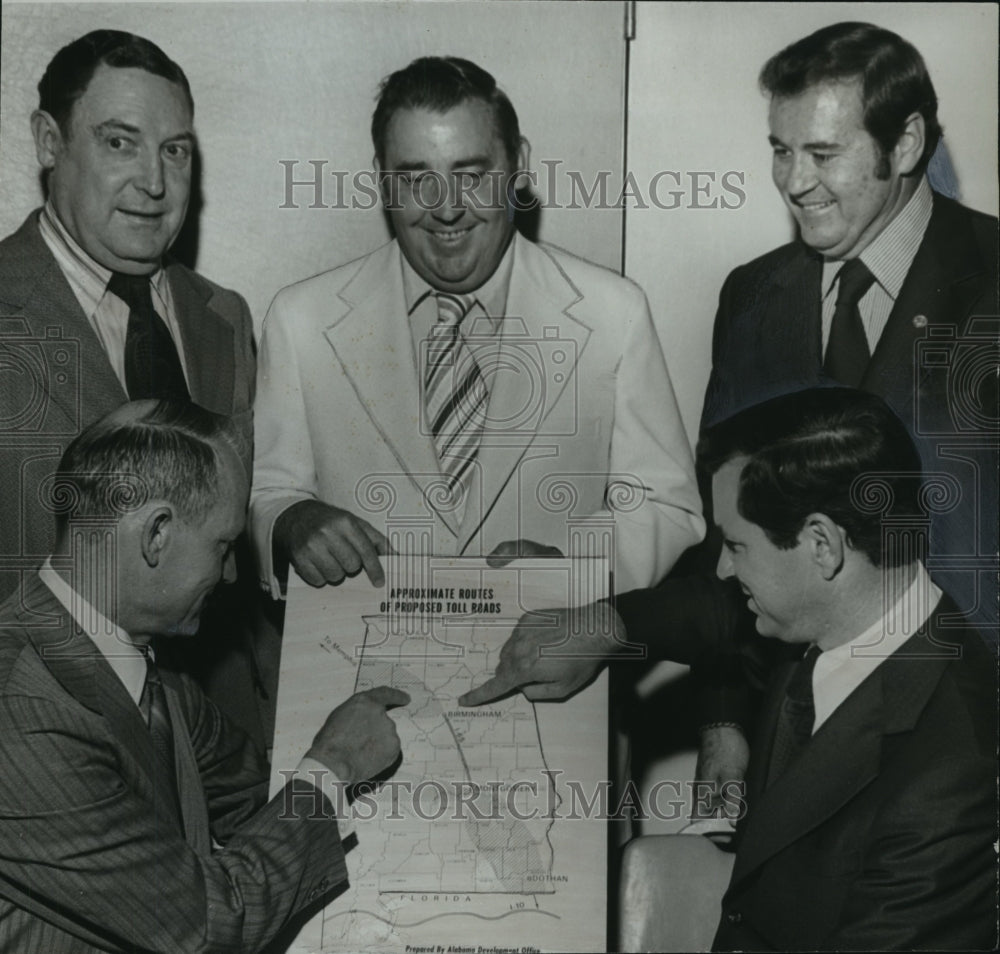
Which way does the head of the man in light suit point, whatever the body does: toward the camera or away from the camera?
toward the camera

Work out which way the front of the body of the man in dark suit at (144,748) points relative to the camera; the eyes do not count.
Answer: to the viewer's right

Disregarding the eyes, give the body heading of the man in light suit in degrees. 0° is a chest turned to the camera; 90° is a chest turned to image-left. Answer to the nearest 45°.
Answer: approximately 0°

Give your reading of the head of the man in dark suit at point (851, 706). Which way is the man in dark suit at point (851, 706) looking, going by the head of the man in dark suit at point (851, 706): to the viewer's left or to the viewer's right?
to the viewer's left

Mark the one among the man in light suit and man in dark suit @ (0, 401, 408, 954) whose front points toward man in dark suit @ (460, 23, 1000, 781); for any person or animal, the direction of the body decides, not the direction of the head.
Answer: man in dark suit @ (0, 401, 408, 954)

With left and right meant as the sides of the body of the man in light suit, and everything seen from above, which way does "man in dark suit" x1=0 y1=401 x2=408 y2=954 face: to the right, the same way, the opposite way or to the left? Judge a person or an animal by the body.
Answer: to the left

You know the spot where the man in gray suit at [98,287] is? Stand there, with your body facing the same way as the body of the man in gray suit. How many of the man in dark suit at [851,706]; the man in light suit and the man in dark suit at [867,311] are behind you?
0

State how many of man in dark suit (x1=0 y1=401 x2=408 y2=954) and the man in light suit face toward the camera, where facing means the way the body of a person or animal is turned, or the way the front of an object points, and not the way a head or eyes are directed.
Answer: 1

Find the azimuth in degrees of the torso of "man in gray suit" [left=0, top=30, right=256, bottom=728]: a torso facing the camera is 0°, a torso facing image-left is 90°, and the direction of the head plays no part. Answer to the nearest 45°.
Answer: approximately 315°

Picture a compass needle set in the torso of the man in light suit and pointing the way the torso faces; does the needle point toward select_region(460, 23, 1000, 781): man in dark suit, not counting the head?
no

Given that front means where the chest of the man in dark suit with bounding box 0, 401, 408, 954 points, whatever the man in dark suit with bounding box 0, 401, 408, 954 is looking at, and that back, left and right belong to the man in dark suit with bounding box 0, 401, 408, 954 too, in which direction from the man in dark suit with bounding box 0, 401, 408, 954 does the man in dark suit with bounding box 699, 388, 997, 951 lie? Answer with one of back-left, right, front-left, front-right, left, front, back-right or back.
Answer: front

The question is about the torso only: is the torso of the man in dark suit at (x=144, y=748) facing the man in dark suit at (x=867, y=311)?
yes

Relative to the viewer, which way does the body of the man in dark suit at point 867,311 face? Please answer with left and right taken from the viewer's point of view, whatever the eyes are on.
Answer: facing the viewer and to the left of the viewer
